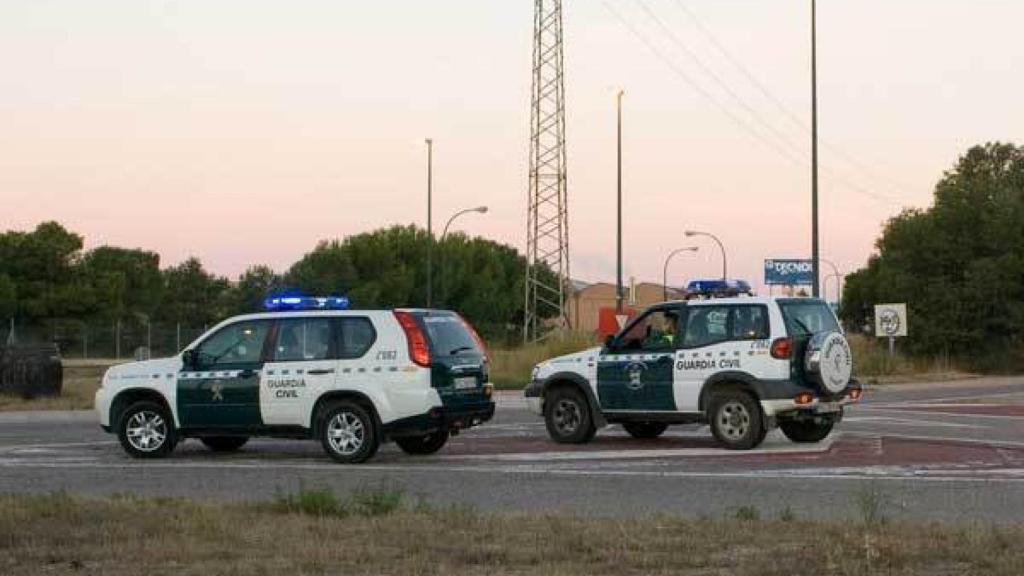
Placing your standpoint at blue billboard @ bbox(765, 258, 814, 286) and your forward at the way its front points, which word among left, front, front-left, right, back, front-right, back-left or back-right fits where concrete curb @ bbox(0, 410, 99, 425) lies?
front-right

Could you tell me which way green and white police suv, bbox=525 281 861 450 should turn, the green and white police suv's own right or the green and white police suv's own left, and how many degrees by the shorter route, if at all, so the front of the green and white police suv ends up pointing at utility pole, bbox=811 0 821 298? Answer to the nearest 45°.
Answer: approximately 45° to the green and white police suv's own right

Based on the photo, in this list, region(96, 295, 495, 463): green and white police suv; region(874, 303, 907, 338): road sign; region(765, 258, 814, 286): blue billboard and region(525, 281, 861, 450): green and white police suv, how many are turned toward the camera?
2

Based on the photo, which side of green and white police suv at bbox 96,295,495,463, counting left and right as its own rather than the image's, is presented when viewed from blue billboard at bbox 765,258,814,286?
right

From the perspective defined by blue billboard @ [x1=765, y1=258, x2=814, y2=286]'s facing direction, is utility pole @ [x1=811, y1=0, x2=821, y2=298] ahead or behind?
ahead

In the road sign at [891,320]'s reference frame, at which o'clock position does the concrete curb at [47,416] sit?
The concrete curb is roughly at 1 o'clock from the road sign.

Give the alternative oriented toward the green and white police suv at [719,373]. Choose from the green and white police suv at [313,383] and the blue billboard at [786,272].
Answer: the blue billboard

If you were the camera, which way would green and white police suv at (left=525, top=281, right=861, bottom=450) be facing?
facing away from the viewer and to the left of the viewer

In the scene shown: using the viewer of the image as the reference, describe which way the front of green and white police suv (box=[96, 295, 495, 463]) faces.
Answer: facing away from the viewer and to the left of the viewer

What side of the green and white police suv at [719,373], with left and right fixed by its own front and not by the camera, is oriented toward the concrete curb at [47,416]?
front

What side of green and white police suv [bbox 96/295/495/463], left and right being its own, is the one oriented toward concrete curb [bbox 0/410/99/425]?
front

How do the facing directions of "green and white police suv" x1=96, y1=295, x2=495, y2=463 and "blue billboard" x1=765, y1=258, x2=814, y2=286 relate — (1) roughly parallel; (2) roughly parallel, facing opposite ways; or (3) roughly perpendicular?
roughly perpendicular
